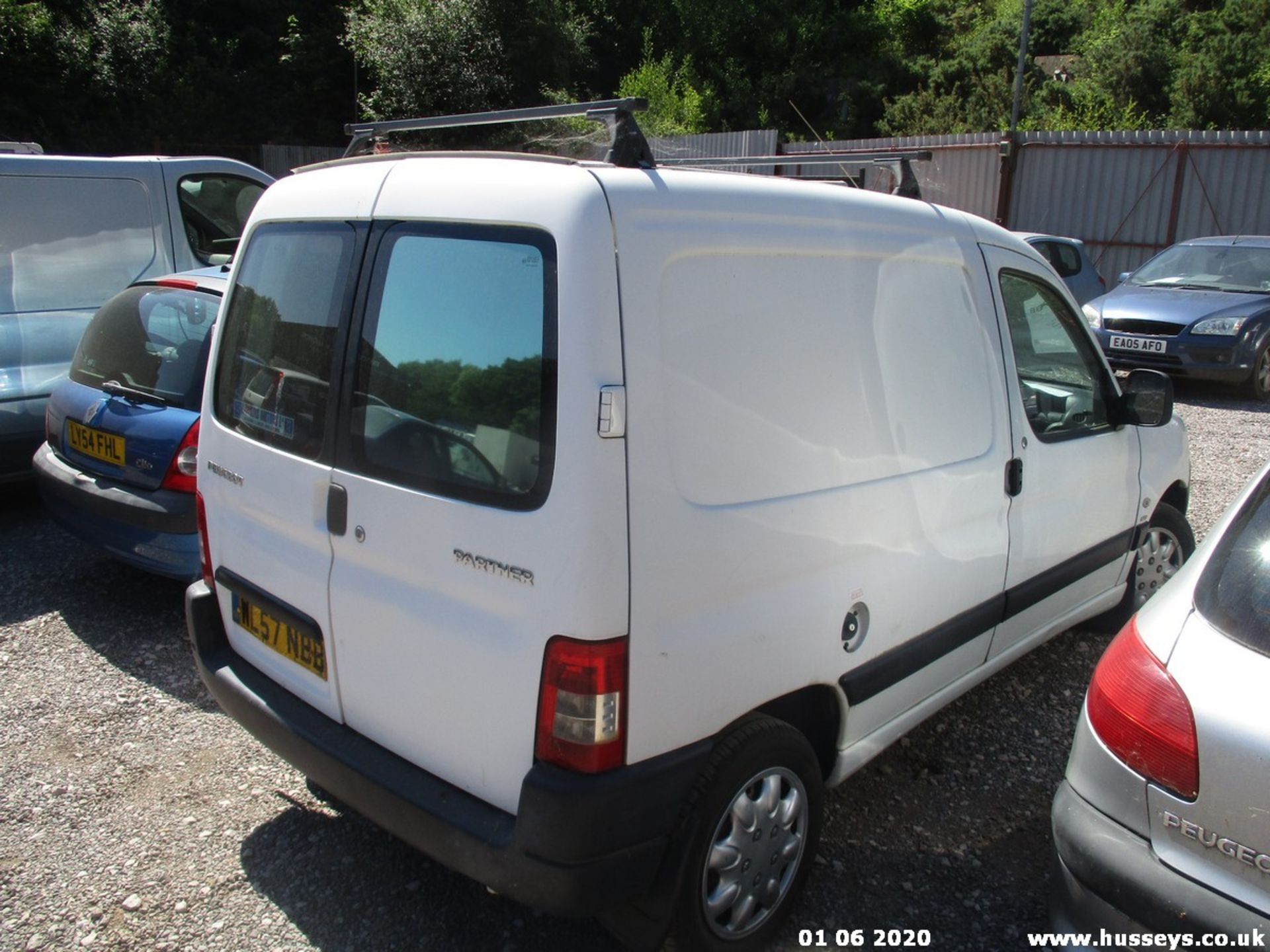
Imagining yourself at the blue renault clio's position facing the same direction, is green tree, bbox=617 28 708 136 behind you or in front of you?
in front

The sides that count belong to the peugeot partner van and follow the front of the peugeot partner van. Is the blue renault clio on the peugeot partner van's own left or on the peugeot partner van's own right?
on the peugeot partner van's own left

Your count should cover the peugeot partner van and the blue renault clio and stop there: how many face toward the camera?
0

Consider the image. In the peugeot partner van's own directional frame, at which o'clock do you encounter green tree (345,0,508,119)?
The green tree is roughly at 10 o'clock from the peugeot partner van.

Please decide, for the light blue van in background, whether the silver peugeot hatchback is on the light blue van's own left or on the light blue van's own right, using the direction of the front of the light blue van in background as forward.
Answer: on the light blue van's own right

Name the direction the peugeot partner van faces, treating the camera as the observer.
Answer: facing away from the viewer and to the right of the viewer

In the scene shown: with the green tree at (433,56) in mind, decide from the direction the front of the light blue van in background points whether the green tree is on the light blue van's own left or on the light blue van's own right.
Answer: on the light blue van's own left

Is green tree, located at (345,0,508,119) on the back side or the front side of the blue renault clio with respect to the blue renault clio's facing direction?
on the front side

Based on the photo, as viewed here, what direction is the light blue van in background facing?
to the viewer's right

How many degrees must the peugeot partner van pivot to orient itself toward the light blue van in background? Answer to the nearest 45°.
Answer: approximately 90° to its left

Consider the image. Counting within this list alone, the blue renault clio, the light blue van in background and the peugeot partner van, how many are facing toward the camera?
0

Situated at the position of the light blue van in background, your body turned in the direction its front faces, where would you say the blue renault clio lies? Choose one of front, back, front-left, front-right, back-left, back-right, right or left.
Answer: right

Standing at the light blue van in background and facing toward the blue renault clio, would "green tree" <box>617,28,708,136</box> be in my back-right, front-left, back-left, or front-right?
back-left

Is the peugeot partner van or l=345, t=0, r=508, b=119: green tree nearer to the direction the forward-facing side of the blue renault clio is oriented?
the green tree

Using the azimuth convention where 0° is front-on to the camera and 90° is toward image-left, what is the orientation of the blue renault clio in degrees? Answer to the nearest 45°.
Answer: approximately 225°

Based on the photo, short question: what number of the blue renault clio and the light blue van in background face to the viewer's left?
0
